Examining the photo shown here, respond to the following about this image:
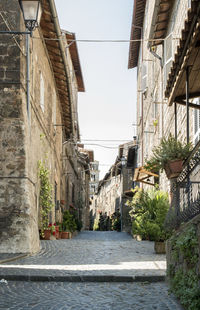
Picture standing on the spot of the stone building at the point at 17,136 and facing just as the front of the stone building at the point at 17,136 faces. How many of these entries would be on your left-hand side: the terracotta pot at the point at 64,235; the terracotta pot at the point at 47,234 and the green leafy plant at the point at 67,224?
3

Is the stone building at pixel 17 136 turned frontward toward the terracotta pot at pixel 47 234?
no

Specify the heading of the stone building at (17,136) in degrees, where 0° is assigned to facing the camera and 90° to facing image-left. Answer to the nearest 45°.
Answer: approximately 270°

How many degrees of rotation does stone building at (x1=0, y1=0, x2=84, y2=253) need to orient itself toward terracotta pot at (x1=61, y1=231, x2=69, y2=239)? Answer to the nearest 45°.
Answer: approximately 90° to its left

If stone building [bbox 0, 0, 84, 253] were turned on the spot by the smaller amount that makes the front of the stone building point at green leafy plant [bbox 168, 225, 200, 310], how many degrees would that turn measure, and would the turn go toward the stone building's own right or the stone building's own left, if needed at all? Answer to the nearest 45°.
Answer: approximately 90° to the stone building's own right

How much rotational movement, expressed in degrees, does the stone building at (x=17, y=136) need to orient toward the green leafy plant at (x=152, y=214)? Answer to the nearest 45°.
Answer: approximately 45° to its left

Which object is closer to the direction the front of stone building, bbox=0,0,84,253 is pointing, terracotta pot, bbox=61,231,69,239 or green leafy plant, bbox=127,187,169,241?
the green leafy plant

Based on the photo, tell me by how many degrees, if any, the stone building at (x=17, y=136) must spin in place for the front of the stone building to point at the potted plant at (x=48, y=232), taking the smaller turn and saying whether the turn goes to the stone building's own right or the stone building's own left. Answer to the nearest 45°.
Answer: approximately 90° to the stone building's own left

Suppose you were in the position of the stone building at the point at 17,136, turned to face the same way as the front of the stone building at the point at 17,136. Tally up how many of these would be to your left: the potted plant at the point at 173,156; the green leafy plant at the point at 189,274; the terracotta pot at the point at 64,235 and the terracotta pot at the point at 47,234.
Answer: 2

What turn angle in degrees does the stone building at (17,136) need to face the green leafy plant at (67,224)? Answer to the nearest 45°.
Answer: approximately 90° to its left

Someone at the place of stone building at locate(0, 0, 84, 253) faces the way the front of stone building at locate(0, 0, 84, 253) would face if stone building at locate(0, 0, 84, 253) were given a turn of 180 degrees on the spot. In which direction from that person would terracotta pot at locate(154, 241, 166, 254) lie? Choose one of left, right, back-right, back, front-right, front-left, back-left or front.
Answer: back
